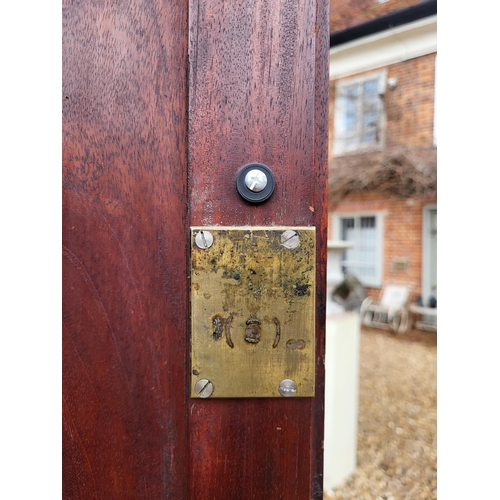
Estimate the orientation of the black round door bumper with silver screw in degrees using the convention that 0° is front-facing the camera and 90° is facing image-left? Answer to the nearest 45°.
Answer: approximately 0°

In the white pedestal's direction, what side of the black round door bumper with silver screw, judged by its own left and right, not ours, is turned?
back

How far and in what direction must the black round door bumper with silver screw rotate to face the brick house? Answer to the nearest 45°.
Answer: approximately 180°

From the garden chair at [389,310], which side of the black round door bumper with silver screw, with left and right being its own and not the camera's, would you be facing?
back
